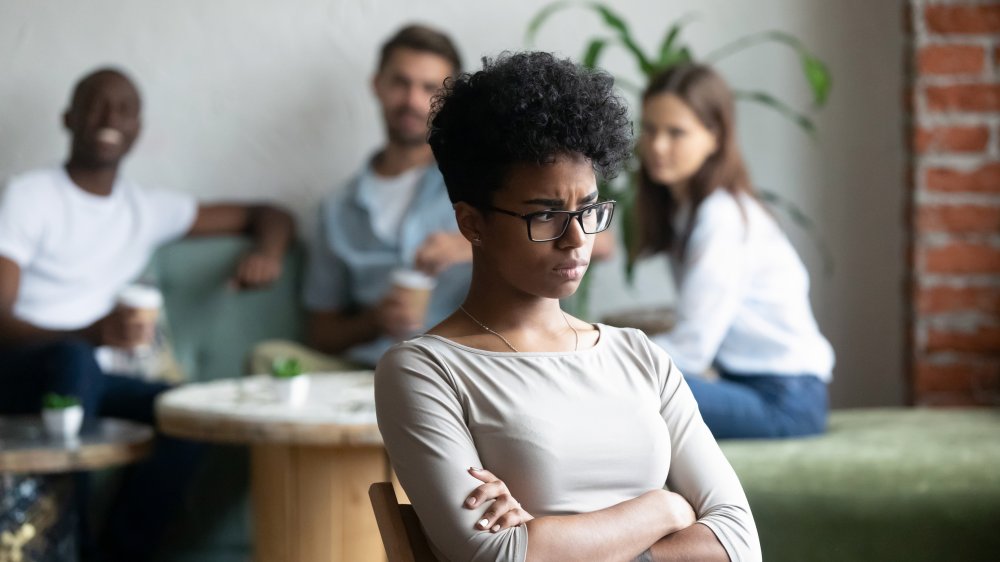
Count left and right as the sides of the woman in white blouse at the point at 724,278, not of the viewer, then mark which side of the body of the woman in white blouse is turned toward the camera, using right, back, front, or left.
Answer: left

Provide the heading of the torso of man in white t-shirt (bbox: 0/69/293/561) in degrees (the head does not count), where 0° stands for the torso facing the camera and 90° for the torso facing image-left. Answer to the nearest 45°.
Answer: approximately 315°

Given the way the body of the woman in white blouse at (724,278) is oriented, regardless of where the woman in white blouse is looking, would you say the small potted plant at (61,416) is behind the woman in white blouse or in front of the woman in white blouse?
in front

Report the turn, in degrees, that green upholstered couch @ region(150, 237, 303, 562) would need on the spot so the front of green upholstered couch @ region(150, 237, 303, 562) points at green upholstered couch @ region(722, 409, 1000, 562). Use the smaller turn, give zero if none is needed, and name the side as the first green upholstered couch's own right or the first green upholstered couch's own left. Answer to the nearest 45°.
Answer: approximately 45° to the first green upholstered couch's own left

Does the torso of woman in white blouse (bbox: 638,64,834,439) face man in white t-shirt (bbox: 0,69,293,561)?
yes

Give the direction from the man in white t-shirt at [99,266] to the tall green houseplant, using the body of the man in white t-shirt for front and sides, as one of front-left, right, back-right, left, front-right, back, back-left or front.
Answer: front-left

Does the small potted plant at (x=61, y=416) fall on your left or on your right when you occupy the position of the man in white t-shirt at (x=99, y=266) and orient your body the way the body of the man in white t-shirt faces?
on your right

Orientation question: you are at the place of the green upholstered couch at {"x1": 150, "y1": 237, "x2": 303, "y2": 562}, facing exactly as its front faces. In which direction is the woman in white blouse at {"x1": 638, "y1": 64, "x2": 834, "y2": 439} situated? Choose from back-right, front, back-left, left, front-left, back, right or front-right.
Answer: front-left

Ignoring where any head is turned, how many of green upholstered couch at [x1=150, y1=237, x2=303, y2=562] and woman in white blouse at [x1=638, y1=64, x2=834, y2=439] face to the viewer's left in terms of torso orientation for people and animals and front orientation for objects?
1

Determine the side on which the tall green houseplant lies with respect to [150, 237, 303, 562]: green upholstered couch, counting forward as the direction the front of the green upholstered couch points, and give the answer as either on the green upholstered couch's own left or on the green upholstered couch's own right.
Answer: on the green upholstered couch's own left
